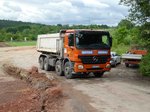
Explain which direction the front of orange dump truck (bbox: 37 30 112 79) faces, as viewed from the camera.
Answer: facing the viewer and to the right of the viewer

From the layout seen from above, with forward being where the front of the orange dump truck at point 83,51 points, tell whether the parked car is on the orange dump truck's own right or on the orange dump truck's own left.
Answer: on the orange dump truck's own left

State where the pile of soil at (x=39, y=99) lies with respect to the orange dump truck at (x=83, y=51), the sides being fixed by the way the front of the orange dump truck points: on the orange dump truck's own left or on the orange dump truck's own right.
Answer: on the orange dump truck's own right

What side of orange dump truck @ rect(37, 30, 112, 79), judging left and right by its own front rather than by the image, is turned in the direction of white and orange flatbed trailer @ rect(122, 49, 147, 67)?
left
